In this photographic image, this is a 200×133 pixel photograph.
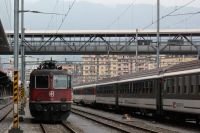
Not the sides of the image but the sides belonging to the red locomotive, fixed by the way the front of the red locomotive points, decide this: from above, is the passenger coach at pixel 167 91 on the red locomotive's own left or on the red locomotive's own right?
on the red locomotive's own left

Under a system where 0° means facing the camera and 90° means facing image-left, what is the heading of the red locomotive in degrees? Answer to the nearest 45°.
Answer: approximately 0°
